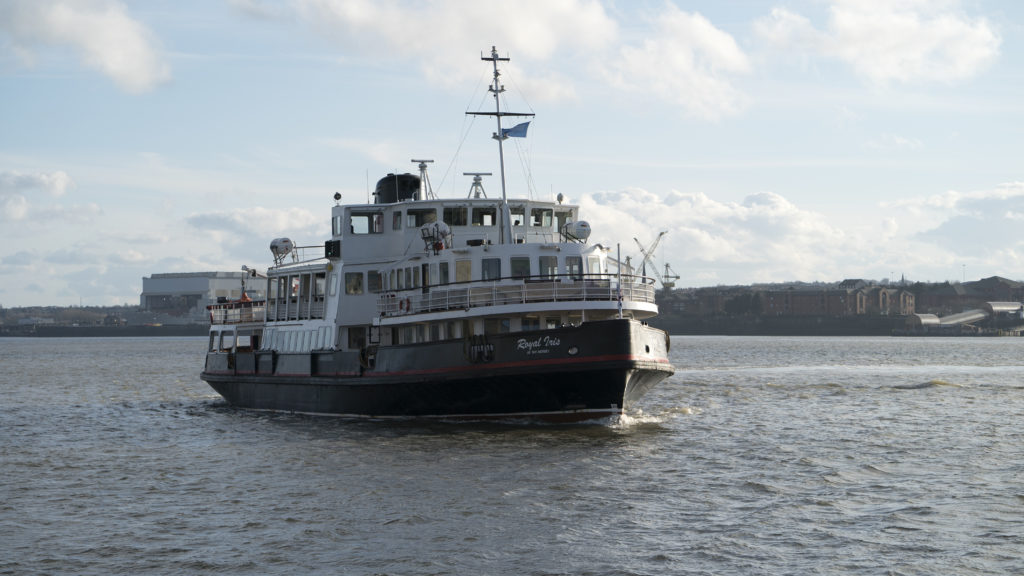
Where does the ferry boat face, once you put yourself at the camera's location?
facing the viewer and to the right of the viewer
